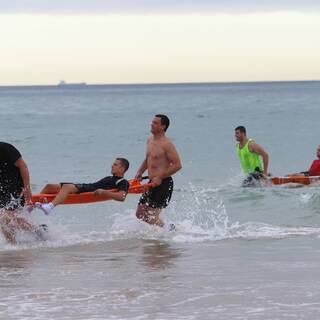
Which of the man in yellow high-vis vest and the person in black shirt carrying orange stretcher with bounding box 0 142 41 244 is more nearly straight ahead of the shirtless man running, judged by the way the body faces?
the person in black shirt carrying orange stretcher

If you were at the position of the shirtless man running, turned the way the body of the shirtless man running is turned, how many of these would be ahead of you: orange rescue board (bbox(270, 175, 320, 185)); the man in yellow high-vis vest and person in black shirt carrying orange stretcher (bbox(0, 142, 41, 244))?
1

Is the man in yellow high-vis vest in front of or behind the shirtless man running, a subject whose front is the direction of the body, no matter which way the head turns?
behind

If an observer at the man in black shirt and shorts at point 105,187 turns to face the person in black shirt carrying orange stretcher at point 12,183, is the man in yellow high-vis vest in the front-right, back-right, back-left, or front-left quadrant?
back-right

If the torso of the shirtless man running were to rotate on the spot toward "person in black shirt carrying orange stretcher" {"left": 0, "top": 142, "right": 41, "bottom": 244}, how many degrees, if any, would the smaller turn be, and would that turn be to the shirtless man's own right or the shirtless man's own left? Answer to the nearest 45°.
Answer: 0° — they already face them

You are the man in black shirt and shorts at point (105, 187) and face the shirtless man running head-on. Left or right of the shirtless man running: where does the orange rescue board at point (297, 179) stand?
left

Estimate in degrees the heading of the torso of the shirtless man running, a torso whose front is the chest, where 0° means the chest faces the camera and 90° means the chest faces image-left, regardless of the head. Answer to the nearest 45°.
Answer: approximately 45°

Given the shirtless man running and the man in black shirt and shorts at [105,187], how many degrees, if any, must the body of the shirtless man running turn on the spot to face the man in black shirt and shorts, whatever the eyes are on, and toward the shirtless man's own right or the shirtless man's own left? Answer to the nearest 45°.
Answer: approximately 45° to the shirtless man's own right
